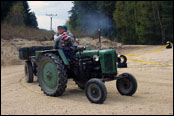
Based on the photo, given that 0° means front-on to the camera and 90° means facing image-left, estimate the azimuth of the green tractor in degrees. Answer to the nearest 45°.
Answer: approximately 315°
